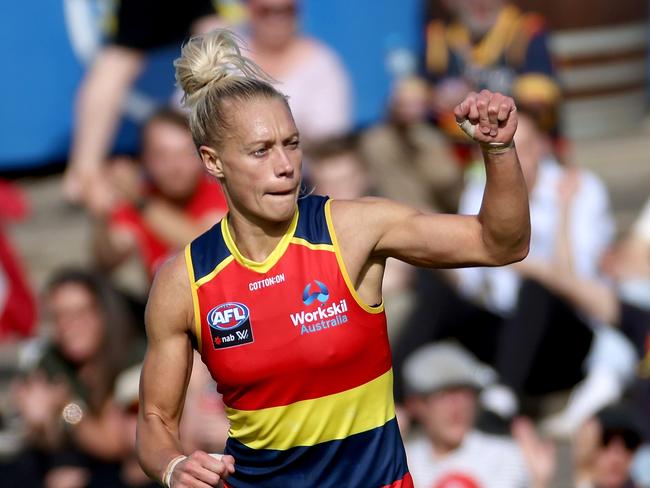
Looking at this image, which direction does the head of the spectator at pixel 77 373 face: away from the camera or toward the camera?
toward the camera

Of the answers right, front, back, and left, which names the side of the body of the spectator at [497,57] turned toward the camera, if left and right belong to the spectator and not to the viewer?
front

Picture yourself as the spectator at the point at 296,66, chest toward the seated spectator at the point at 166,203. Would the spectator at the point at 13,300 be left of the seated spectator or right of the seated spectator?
right

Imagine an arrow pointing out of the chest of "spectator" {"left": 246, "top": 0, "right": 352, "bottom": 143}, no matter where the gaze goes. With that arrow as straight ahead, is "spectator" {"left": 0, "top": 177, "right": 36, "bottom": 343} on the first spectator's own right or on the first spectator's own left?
on the first spectator's own right

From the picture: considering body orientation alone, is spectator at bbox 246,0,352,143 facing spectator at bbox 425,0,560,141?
no

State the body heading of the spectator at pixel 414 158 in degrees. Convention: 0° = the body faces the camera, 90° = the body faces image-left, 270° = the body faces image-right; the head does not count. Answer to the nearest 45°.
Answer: approximately 0°

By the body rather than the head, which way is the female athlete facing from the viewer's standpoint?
toward the camera

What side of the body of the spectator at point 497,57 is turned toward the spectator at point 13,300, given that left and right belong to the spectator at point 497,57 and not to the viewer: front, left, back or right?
right

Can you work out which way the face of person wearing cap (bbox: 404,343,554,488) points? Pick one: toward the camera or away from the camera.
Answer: toward the camera

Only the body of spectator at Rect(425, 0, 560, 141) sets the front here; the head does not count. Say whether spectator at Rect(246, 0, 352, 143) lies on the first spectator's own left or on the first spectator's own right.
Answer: on the first spectator's own right

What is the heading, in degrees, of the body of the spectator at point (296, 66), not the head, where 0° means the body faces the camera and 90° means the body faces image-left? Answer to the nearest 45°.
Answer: approximately 0°

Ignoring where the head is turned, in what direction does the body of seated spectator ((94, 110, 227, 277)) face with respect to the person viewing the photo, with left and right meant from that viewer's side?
facing the viewer

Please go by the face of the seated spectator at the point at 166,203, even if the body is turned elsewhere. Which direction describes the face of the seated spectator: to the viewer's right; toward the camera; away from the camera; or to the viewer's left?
toward the camera
